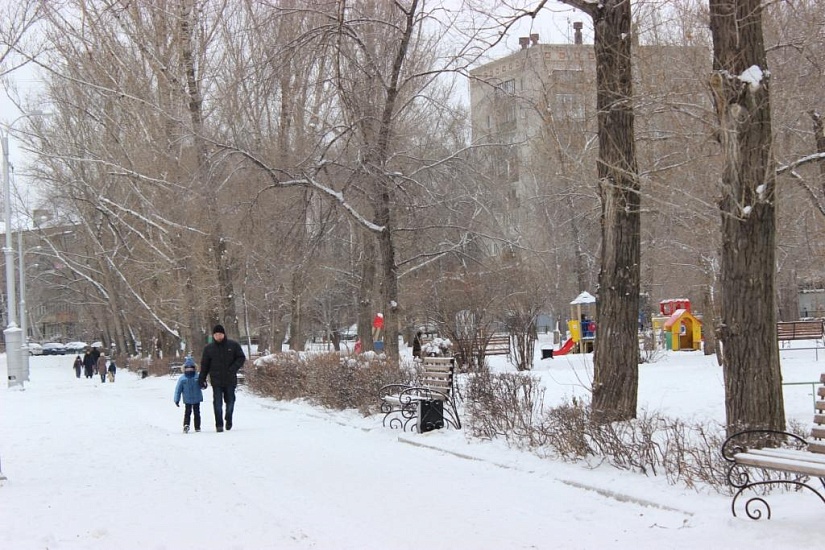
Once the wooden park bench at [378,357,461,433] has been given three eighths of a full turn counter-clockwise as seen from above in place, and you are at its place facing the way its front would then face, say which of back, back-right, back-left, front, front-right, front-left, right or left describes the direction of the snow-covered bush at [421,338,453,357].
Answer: left

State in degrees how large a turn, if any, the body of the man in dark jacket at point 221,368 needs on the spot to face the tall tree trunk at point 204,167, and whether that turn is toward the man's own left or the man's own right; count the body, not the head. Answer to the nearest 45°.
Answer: approximately 180°

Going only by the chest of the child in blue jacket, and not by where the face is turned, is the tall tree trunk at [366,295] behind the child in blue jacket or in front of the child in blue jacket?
behind

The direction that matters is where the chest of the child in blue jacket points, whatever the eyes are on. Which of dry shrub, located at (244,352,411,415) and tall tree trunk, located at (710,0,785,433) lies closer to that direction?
the tall tree trunk

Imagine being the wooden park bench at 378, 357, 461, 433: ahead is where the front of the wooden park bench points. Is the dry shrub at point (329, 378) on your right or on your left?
on your right

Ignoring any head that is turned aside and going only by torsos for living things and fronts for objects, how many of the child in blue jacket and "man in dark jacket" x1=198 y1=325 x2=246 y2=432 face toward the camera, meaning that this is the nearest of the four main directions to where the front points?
2

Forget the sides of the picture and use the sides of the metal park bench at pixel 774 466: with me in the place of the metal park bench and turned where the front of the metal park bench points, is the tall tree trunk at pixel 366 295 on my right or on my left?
on my right

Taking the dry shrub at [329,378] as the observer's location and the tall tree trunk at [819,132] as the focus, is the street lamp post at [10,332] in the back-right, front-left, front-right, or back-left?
back-left

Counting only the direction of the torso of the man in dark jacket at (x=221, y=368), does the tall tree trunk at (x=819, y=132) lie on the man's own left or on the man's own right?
on the man's own left

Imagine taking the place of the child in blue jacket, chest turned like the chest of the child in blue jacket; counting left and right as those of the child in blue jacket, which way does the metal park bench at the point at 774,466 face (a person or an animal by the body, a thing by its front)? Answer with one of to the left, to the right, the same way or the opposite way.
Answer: to the right

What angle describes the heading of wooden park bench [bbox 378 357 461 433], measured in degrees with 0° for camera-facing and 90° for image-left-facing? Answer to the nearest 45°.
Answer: approximately 45°

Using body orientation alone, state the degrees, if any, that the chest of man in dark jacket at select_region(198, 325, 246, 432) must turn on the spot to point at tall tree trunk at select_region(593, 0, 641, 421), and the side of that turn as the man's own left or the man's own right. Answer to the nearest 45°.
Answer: approximately 45° to the man's own left

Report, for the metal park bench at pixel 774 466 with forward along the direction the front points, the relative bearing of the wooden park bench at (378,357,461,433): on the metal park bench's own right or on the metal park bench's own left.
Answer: on the metal park bench's own right
